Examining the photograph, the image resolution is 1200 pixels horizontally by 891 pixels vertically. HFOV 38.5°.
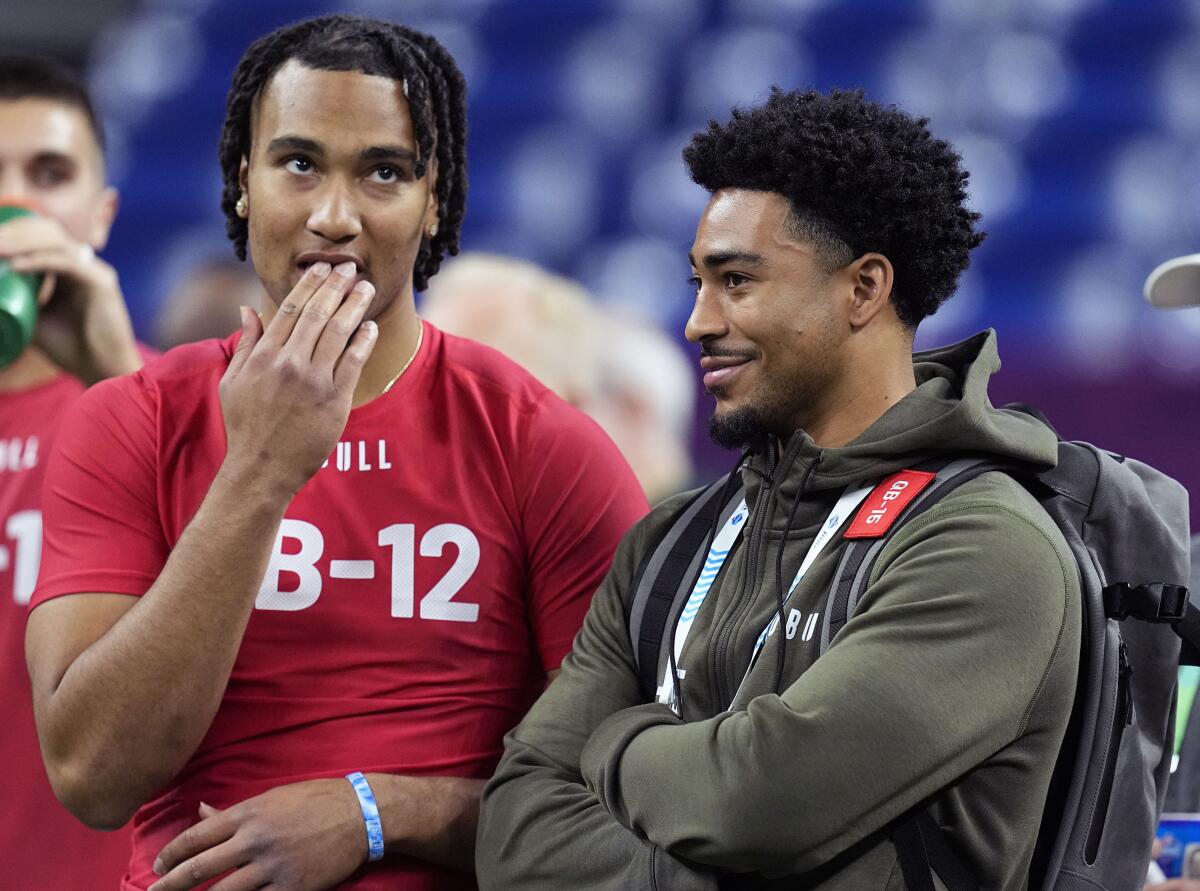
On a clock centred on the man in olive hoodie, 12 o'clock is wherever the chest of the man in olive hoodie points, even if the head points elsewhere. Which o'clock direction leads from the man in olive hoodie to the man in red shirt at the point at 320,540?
The man in red shirt is roughly at 2 o'clock from the man in olive hoodie.

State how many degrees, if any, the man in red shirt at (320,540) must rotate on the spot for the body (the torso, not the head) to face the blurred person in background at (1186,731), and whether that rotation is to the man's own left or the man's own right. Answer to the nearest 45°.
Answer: approximately 90° to the man's own left

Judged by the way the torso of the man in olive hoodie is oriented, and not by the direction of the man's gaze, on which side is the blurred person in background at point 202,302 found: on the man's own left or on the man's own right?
on the man's own right

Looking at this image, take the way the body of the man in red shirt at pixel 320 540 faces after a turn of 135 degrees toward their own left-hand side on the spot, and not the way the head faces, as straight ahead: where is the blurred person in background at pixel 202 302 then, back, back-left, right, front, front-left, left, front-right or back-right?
front-left

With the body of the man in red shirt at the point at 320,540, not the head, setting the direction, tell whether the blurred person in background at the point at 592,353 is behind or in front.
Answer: behind

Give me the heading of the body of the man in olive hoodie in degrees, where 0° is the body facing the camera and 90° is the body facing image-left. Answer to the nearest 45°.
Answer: approximately 45°

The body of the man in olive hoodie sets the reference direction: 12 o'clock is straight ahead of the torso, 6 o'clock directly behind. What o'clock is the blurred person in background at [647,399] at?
The blurred person in background is roughly at 4 o'clock from the man in olive hoodie.
